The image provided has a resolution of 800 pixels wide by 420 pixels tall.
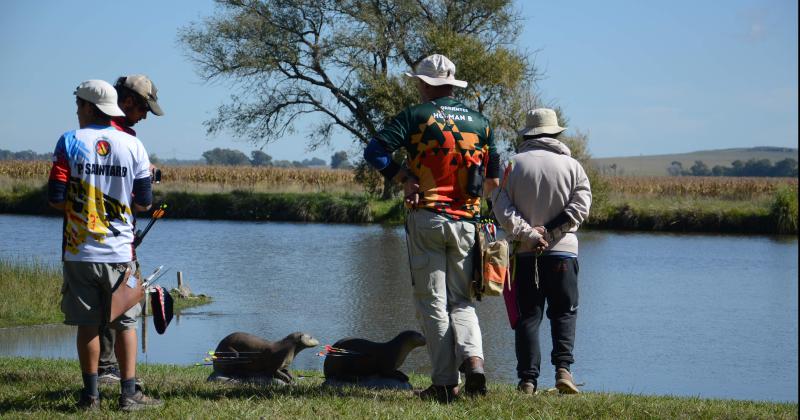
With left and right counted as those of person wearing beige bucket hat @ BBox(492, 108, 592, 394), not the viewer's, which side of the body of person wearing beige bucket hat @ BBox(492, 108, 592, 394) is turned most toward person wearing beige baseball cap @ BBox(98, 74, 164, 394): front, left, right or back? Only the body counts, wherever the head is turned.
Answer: left

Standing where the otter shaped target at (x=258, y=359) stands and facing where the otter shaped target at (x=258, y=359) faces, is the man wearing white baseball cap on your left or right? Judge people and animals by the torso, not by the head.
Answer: on your right

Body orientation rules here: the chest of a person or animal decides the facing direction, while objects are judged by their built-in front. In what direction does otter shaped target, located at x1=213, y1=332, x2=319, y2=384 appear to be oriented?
to the viewer's right

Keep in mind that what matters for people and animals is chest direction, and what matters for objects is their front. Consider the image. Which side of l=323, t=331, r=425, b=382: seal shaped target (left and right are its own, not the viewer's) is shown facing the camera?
right

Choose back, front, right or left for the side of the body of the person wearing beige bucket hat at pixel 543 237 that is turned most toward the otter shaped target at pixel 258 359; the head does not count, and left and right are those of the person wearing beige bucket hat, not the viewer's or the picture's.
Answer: left

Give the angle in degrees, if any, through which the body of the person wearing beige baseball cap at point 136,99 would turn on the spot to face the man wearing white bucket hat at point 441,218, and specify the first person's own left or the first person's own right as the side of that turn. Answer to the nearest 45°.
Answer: approximately 45° to the first person's own right

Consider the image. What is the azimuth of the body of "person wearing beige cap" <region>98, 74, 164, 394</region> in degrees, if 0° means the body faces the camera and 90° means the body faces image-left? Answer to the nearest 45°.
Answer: approximately 270°

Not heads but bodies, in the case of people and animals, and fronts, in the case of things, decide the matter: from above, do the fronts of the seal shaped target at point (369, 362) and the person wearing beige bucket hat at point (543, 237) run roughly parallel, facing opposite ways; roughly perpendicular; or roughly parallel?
roughly perpendicular

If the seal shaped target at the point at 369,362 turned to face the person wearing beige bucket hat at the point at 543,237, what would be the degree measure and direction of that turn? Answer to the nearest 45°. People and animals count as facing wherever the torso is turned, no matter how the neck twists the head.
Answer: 0° — it already faces them

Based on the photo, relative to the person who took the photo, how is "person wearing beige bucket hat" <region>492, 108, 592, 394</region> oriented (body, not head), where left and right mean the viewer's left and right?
facing away from the viewer

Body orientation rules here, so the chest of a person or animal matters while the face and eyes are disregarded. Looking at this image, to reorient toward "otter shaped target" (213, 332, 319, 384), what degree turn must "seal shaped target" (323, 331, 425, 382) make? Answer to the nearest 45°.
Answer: approximately 180°

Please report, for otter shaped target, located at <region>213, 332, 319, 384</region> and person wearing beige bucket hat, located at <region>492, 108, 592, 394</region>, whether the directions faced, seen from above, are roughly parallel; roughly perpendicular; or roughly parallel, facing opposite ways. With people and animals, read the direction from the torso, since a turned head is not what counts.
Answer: roughly perpendicular
